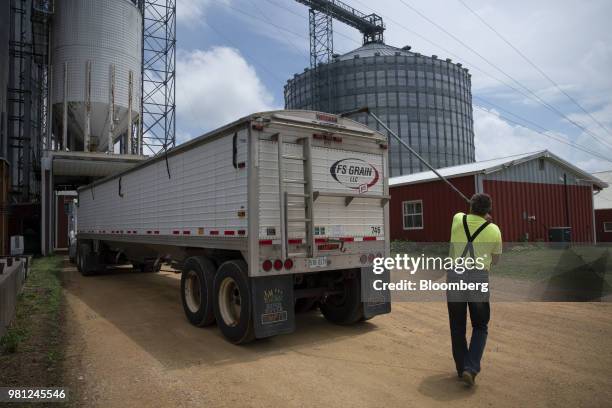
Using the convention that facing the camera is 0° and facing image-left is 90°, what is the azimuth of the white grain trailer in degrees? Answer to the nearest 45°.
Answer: approximately 135°

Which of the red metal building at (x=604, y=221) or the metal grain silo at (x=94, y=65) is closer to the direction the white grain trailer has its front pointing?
the metal grain silo

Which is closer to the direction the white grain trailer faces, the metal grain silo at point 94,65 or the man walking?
the metal grain silo

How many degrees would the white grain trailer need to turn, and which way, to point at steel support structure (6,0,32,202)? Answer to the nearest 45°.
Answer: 0° — it already faces it

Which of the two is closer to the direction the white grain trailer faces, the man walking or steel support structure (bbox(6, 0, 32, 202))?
the steel support structure

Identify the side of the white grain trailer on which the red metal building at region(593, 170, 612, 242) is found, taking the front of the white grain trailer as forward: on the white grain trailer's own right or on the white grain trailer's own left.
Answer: on the white grain trailer's own right

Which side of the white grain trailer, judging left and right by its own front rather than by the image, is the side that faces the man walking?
back
